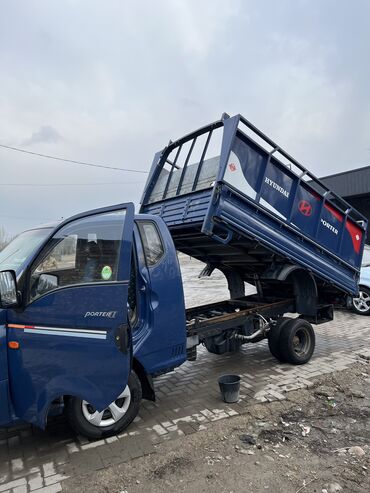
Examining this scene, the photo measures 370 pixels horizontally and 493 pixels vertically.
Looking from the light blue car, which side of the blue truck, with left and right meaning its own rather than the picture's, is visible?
back

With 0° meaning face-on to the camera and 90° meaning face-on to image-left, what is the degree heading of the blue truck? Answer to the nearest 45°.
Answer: approximately 45°
